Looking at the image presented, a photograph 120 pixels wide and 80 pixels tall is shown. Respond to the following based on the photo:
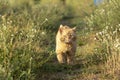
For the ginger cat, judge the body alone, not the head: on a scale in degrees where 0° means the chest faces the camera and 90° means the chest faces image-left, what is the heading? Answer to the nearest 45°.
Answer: approximately 0°
